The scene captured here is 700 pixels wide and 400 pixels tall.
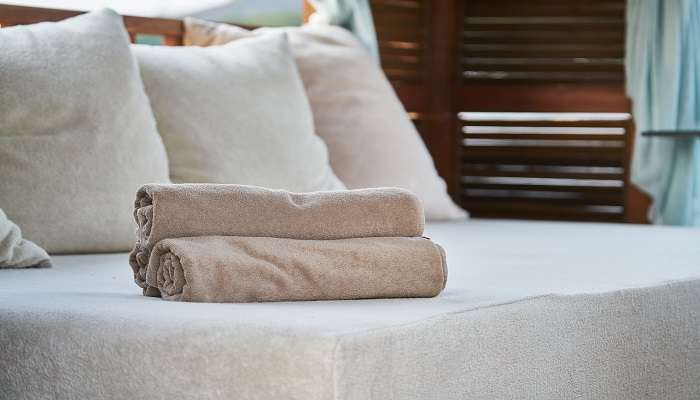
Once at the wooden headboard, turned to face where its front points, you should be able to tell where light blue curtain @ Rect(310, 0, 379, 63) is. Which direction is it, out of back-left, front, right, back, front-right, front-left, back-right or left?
front-right

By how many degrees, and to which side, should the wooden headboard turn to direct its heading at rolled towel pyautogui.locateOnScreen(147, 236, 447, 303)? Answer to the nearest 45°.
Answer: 0° — it already faces it

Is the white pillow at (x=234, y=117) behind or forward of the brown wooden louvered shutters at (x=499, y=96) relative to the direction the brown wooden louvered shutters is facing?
forward

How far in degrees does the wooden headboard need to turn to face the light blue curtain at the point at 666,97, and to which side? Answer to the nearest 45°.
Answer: approximately 45° to its left

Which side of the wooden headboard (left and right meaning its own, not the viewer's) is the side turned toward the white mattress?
front

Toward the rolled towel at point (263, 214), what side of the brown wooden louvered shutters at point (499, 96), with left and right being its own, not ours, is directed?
front

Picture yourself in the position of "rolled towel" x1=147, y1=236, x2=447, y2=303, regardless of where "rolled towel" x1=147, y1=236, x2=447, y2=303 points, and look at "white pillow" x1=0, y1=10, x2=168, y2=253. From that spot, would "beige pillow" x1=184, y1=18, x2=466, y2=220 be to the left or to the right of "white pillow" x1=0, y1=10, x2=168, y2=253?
right

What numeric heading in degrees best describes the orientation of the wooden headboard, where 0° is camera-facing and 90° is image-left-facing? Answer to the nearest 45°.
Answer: approximately 0°
